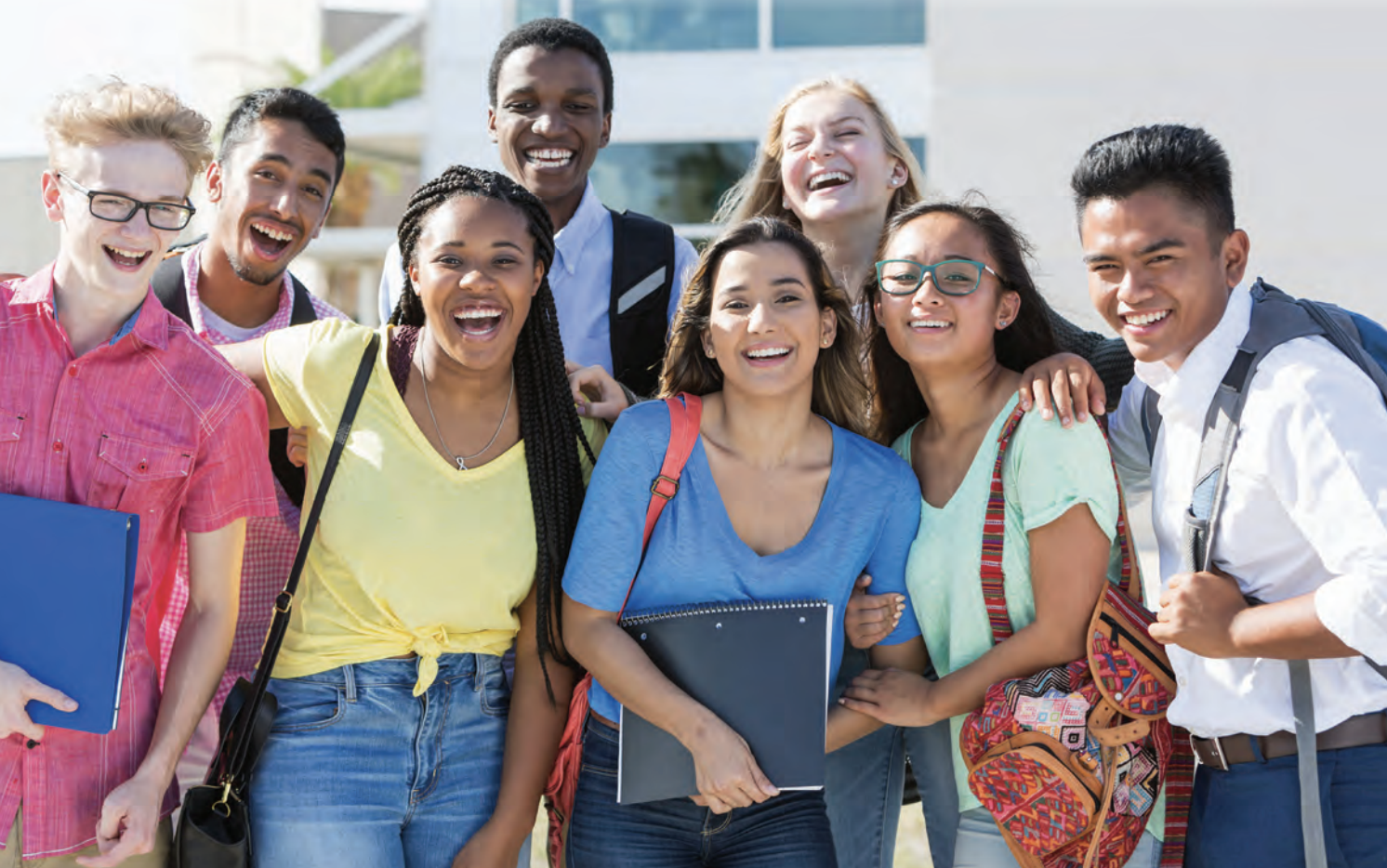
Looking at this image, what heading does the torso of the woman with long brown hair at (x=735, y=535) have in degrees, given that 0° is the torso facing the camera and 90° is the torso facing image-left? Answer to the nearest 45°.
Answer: approximately 0°

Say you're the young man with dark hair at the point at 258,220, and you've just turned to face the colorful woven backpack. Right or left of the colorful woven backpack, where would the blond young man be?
right

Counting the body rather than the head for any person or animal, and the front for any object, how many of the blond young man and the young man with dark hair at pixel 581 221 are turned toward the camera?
2

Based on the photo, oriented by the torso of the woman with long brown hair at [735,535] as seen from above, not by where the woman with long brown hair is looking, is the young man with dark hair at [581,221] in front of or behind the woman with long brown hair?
behind

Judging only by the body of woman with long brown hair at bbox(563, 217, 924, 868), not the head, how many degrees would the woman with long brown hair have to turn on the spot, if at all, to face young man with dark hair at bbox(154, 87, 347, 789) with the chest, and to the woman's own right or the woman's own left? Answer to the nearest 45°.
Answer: approximately 135° to the woman's own right

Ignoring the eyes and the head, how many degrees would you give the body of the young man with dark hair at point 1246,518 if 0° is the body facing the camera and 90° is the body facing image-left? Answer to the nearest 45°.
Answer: approximately 45°

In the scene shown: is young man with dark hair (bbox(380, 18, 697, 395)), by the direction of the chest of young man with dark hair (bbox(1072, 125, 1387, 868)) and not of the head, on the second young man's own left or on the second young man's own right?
on the second young man's own right

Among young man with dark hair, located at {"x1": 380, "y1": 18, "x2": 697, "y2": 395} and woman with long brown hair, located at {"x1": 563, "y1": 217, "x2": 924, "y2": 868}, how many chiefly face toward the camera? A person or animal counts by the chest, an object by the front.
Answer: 2

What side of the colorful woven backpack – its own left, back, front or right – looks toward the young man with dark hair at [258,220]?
right

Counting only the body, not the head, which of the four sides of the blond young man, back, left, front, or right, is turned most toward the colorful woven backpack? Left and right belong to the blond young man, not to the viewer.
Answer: left

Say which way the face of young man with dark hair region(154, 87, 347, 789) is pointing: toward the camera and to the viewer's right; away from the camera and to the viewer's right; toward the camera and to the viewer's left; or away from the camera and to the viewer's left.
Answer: toward the camera and to the viewer's right
